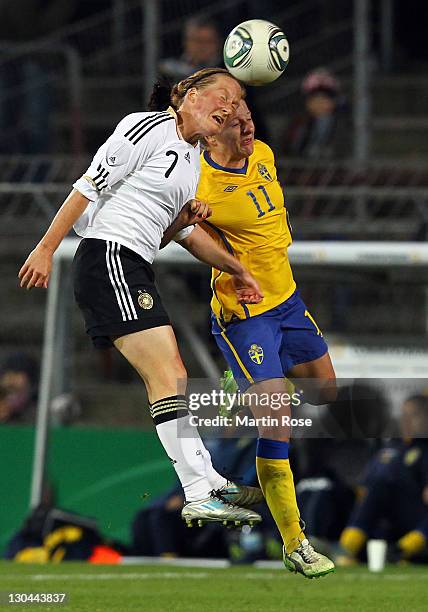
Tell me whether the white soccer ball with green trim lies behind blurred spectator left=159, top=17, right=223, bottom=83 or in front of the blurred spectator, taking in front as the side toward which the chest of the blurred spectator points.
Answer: in front

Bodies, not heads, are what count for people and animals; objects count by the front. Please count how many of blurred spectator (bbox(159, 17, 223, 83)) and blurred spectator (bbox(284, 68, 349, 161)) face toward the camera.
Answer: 2

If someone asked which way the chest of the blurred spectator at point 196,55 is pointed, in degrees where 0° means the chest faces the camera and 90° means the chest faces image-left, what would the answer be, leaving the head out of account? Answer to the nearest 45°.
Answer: approximately 0°

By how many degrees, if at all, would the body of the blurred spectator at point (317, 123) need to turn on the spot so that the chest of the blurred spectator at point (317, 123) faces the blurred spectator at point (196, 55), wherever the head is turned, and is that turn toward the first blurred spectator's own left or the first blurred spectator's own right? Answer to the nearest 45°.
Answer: approximately 45° to the first blurred spectator's own right

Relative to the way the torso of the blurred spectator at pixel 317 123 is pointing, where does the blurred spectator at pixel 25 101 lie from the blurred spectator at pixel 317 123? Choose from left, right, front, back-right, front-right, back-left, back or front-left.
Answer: right
